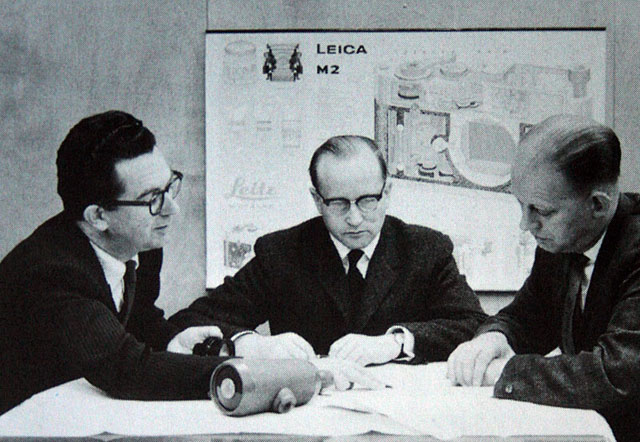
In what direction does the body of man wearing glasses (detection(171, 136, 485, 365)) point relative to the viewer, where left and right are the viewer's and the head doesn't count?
facing the viewer

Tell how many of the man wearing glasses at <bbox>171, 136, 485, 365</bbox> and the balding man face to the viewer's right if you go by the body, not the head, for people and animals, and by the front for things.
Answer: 0

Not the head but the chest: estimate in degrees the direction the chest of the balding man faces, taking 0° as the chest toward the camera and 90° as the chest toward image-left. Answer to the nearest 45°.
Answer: approximately 45°

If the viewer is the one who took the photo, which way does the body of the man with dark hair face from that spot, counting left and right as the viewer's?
facing the viewer and to the right of the viewer
